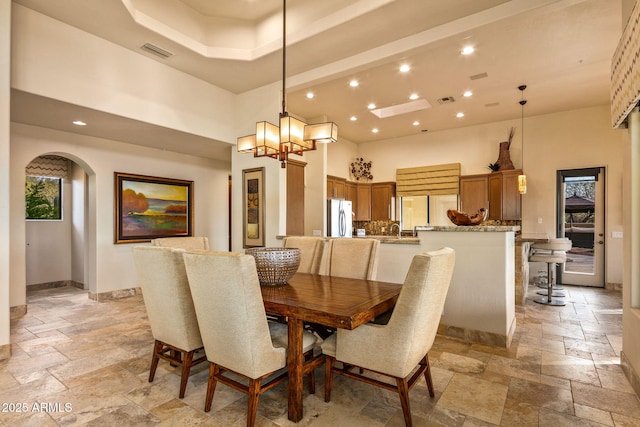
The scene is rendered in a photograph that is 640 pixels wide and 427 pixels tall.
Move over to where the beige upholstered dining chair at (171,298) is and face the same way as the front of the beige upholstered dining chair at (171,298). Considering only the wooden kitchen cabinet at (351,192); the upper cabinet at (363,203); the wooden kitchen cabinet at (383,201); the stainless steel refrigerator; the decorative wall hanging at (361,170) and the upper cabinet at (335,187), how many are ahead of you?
6

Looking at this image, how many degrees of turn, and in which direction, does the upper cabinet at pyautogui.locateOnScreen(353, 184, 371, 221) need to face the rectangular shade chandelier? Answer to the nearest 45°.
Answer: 0° — it already faces it

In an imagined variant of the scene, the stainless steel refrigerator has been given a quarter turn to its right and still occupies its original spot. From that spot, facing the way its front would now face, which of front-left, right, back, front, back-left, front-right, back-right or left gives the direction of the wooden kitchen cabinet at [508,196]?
back-left

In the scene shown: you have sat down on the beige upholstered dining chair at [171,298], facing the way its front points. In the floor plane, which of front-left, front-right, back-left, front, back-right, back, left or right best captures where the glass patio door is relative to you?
front-right

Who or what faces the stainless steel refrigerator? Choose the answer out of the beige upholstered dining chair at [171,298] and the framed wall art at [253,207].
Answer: the beige upholstered dining chair

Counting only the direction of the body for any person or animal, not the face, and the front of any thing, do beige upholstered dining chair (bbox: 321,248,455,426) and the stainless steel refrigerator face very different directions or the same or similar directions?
very different directions

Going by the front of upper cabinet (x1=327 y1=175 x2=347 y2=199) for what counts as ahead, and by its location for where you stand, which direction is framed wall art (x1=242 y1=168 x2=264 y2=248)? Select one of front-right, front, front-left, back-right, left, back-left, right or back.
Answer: right

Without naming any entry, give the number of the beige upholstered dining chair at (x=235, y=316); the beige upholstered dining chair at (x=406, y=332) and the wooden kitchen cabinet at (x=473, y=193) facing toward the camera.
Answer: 1

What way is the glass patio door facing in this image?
toward the camera

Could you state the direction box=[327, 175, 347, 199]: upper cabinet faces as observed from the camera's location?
facing the viewer and to the right of the viewer

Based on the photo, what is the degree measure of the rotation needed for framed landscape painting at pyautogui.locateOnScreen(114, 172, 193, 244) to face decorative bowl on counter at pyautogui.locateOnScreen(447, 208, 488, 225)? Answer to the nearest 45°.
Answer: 0° — it already faces it

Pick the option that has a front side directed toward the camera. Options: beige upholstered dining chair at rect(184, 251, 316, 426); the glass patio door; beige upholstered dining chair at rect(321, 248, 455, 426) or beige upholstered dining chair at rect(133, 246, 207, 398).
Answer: the glass patio door

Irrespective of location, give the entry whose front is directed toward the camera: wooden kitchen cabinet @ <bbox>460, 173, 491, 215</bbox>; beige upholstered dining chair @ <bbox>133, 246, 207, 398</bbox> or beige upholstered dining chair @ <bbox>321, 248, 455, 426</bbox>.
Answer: the wooden kitchen cabinet

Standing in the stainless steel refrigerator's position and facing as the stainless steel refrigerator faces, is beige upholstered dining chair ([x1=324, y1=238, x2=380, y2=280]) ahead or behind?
ahead

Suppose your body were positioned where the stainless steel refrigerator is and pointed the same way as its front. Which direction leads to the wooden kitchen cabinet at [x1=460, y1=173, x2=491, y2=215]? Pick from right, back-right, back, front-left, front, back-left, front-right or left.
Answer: front-left

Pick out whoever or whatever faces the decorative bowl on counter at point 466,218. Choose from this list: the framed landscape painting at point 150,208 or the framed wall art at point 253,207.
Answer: the framed landscape painting

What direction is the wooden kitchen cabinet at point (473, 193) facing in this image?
toward the camera
